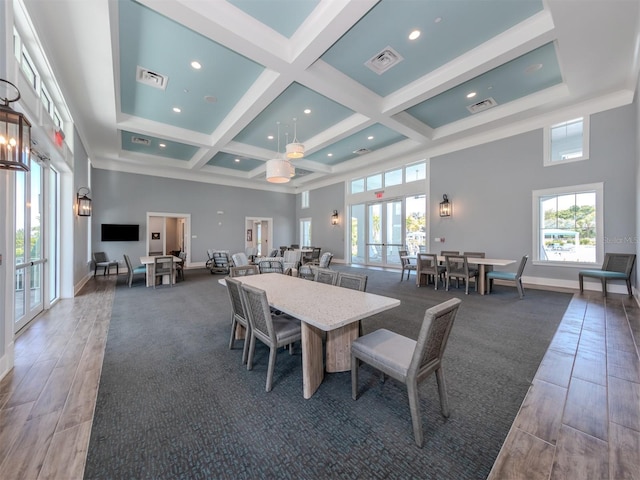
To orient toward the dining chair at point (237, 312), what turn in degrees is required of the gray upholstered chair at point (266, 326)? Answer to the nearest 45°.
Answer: approximately 90° to its left

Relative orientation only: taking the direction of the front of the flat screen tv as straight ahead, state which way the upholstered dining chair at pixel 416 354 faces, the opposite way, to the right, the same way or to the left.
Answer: the opposite way

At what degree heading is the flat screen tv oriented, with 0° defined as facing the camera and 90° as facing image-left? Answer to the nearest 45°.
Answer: approximately 0°

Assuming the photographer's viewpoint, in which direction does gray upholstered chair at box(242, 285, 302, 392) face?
facing away from the viewer and to the right of the viewer

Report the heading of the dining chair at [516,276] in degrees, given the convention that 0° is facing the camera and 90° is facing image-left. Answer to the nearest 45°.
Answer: approximately 90°

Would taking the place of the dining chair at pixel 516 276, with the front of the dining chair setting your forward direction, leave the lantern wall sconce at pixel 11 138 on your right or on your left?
on your left
